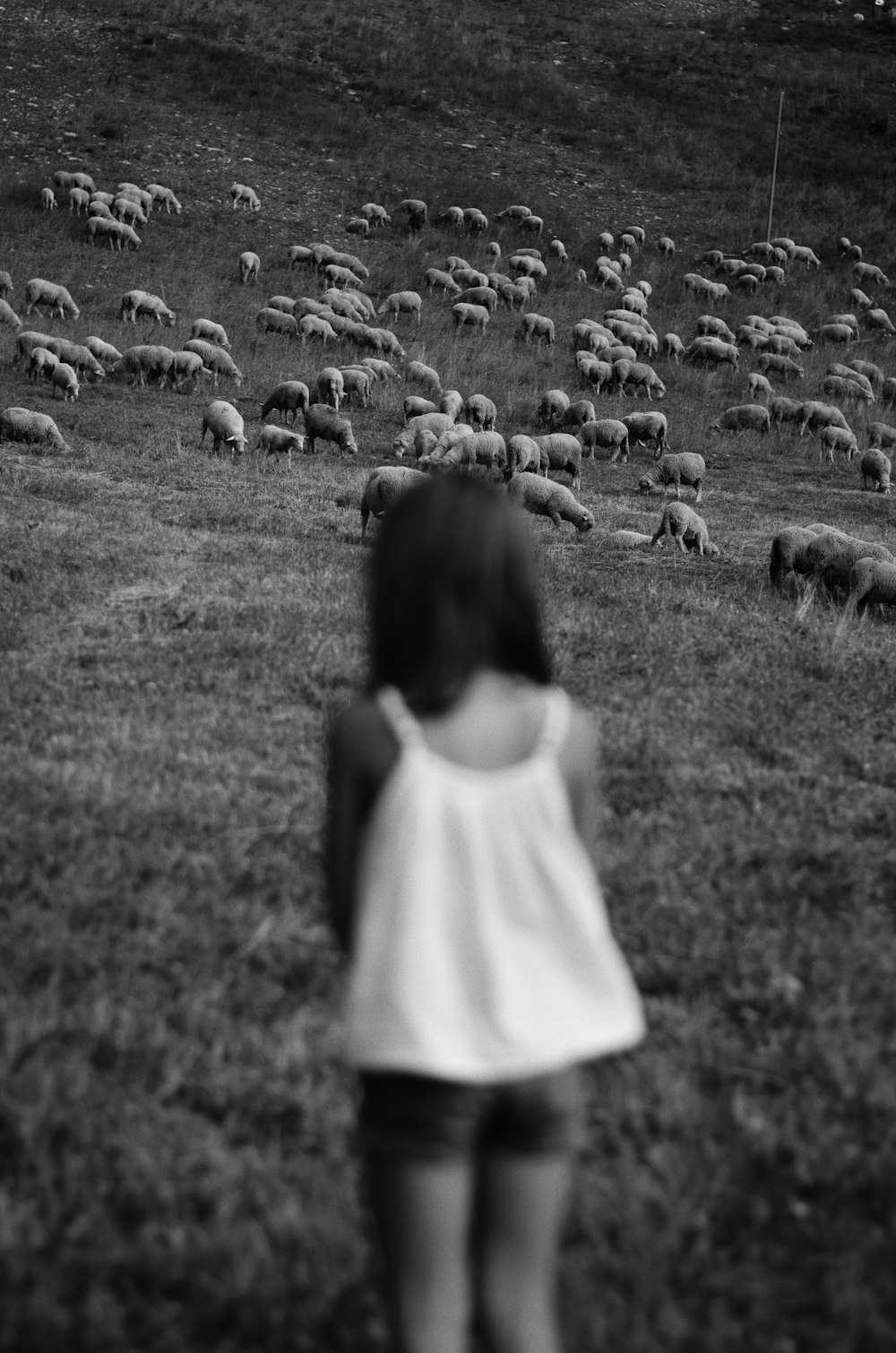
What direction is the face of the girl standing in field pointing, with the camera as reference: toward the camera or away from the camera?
away from the camera

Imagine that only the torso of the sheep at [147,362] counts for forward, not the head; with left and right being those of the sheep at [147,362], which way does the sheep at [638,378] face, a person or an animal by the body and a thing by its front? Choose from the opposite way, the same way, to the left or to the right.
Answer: the opposite way

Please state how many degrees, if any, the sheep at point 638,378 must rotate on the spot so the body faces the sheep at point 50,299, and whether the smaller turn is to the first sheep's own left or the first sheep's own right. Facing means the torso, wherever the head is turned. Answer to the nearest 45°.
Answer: approximately 180°

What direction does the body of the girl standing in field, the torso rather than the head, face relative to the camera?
away from the camera

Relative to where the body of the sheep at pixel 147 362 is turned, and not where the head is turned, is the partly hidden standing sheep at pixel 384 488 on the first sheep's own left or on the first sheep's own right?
on the first sheep's own left

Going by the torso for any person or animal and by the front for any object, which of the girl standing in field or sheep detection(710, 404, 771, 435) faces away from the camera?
the girl standing in field

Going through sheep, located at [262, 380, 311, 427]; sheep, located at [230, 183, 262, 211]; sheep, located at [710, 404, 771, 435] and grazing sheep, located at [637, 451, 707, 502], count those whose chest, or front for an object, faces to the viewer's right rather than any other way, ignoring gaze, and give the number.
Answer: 1

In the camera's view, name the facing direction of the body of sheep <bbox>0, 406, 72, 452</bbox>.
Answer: to the viewer's right

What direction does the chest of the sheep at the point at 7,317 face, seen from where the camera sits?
to the viewer's right

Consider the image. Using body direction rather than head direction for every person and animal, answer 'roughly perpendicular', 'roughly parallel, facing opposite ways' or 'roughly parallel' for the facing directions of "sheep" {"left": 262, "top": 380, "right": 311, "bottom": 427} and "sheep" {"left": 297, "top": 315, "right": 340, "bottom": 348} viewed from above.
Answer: roughly parallel, facing opposite ways

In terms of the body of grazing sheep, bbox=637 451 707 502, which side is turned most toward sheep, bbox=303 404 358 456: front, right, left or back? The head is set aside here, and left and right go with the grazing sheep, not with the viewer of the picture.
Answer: front

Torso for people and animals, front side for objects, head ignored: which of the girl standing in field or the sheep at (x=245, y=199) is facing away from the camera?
the girl standing in field

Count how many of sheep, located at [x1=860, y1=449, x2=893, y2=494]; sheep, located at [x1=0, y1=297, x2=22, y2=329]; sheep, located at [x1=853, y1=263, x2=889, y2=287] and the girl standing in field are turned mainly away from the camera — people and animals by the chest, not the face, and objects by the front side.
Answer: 1

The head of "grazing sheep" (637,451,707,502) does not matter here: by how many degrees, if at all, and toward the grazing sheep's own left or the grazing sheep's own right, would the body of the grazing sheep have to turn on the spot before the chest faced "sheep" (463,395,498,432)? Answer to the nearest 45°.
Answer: approximately 45° to the grazing sheep's own right

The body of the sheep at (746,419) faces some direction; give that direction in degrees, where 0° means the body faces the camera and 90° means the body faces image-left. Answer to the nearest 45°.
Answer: approximately 90°
